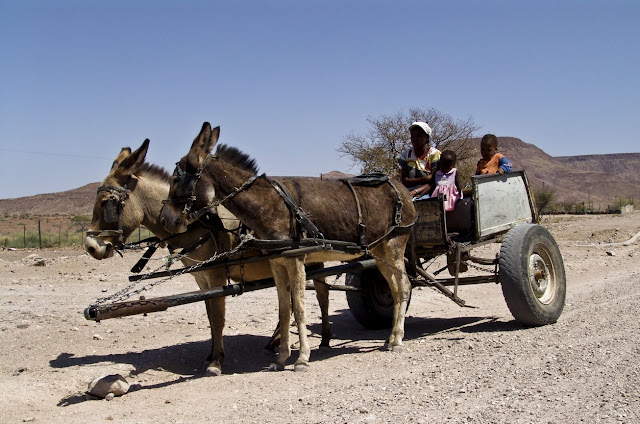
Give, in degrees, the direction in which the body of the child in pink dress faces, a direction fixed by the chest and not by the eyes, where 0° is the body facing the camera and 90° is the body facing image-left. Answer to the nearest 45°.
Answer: approximately 45°

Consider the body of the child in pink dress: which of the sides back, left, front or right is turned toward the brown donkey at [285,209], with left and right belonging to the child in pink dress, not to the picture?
front

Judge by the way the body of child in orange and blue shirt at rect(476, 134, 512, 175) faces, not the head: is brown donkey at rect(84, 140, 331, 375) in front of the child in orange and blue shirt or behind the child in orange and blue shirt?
in front

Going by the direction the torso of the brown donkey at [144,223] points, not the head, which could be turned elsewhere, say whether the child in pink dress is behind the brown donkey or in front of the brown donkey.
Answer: behind

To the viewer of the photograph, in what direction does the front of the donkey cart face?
facing the viewer and to the left of the viewer

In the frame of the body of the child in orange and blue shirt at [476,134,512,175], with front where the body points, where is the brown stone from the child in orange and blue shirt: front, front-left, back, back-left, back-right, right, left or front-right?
front

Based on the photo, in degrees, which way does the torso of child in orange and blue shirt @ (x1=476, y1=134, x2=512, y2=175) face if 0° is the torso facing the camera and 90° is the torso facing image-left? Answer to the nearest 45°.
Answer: approximately 45°

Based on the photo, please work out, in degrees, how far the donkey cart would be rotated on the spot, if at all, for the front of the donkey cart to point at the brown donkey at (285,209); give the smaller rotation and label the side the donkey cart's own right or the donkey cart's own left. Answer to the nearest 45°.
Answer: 0° — it already faces it

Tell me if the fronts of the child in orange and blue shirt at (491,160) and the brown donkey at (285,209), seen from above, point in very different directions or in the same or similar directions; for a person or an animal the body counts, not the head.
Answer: same or similar directions

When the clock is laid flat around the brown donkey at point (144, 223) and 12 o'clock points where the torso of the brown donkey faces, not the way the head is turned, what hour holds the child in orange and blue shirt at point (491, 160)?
The child in orange and blue shirt is roughly at 7 o'clock from the brown donkey.

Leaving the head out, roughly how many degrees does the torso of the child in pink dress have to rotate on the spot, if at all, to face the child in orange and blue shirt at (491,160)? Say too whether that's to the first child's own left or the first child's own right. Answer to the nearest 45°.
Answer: approximately 90° to the first child's own left

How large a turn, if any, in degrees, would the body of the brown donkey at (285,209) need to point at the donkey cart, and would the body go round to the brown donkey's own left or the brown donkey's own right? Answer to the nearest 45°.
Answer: approximately 180°

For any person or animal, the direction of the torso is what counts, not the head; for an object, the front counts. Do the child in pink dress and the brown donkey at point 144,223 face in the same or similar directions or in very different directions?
same or similar directions

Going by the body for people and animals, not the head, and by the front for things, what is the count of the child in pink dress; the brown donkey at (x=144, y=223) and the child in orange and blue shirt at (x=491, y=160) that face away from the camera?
0
